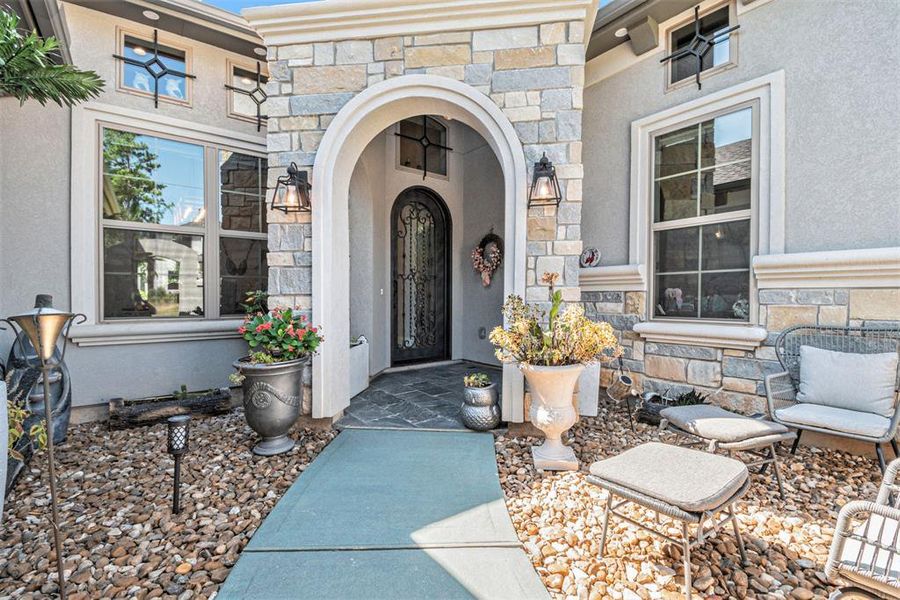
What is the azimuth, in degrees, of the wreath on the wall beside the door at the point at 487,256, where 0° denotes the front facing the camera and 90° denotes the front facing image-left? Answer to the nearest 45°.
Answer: approximately 45°

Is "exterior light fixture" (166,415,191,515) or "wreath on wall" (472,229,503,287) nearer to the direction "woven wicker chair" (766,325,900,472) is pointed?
the exterior light fixture

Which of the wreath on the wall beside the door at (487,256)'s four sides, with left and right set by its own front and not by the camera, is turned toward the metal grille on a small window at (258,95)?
front

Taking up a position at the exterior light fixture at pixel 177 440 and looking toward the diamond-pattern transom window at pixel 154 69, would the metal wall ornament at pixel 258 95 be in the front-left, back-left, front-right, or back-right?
front-right

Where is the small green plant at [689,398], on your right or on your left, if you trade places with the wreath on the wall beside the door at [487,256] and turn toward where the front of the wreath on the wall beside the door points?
on your left

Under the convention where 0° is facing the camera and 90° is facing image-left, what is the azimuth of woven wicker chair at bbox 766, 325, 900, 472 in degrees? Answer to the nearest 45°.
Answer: approximately 45°

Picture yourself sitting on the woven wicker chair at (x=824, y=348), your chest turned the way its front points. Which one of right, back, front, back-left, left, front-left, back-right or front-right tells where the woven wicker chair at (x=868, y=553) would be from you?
front-left

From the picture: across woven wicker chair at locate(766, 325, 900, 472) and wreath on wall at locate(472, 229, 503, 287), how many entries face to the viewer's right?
0

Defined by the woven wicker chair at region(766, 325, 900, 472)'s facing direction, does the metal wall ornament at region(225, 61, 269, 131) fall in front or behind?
in front

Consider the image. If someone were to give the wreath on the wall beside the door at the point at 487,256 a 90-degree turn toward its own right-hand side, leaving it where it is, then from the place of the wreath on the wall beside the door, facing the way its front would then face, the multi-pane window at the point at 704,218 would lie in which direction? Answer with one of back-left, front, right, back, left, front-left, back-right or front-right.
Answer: back

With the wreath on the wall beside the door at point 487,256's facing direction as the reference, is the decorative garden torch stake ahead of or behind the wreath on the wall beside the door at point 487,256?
ahead

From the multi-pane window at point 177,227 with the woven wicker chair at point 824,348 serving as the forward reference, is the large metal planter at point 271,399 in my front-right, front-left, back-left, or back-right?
front-right

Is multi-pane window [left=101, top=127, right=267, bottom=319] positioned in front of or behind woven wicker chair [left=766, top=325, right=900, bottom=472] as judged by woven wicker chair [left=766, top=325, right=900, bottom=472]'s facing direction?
in front

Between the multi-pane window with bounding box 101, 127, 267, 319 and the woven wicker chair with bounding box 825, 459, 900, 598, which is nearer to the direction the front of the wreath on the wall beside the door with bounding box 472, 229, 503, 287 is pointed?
the multi-pane window
